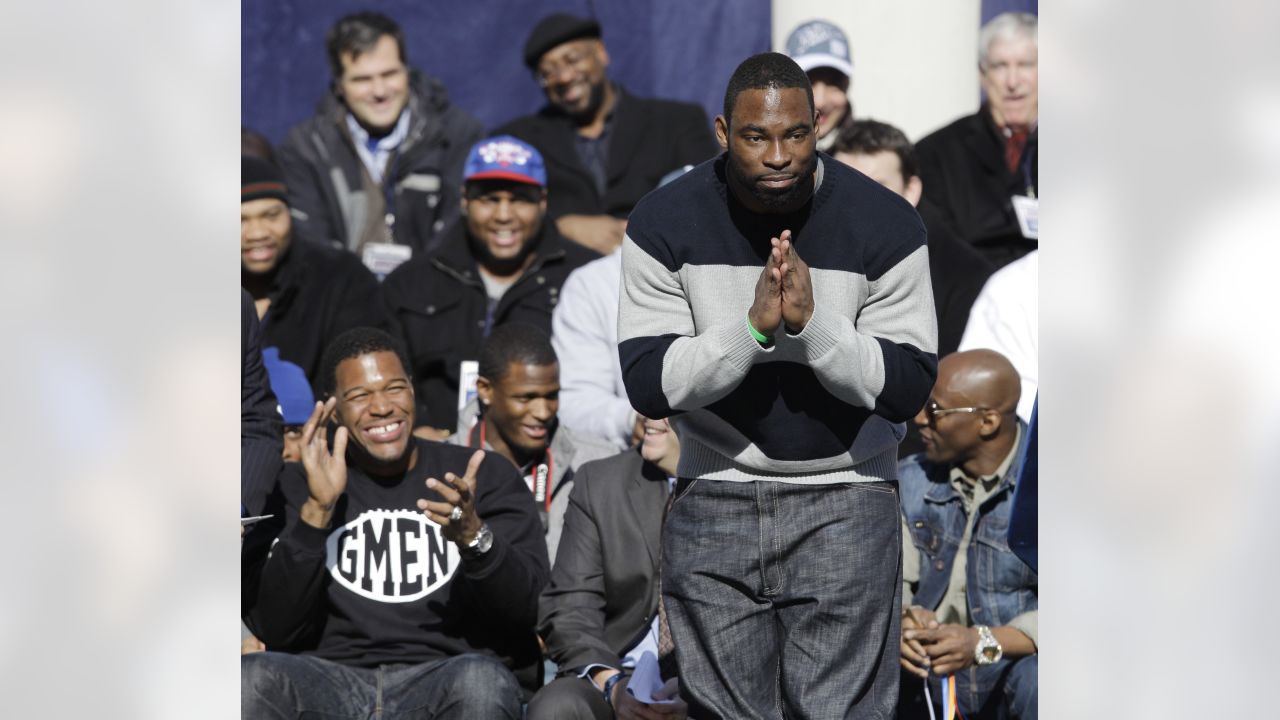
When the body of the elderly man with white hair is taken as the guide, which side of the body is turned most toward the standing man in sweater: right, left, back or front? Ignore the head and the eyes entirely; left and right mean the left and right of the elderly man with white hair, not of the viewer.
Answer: front

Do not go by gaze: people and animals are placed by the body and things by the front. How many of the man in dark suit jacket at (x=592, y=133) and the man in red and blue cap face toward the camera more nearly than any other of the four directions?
2

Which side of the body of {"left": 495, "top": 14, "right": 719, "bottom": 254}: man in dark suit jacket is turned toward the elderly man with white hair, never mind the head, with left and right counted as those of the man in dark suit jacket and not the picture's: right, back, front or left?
left

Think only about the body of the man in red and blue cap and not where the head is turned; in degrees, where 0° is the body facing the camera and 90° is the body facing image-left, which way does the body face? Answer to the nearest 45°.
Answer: approximately 0°

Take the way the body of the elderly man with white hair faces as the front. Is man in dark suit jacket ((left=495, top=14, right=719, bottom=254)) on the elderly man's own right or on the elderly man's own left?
on the elderly man's own right
